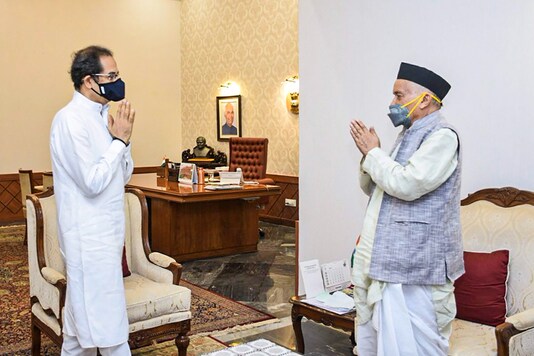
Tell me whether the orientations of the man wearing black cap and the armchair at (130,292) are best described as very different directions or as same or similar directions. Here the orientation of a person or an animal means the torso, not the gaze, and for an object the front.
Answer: very different directions

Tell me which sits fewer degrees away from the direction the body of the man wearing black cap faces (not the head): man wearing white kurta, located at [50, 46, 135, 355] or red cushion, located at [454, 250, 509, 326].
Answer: the man wearing white kurta

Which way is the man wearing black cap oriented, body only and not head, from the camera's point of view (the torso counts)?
to the viewer's left

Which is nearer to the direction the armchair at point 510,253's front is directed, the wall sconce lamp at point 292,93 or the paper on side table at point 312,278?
the paper on side table

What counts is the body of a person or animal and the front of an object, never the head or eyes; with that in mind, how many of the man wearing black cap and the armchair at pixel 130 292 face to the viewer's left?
1

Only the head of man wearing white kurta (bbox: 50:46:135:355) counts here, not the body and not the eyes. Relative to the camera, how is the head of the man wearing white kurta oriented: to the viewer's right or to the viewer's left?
to the viewer's right

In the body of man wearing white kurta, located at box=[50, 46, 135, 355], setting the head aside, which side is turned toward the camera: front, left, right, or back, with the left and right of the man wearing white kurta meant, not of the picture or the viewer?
right

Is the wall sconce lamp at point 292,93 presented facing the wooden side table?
yes

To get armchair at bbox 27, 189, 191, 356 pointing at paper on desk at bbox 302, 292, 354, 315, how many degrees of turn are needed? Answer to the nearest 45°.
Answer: approximately 45° to its left

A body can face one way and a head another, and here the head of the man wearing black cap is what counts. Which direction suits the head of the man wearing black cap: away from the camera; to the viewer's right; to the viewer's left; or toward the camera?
to the viewer's left

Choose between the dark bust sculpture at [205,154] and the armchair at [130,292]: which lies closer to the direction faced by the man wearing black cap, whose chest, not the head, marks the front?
the armchair

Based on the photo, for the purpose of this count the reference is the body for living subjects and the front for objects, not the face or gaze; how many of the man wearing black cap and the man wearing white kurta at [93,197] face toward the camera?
0
